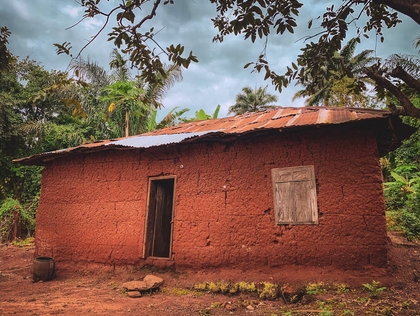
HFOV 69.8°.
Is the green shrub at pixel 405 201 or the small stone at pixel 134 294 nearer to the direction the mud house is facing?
the small stone

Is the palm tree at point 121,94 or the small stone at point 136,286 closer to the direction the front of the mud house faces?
the small stone

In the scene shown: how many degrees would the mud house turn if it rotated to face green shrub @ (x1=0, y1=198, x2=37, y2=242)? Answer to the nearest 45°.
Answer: approximately 135° to its right

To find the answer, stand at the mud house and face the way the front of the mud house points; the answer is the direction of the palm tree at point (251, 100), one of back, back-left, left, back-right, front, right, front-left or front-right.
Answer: back

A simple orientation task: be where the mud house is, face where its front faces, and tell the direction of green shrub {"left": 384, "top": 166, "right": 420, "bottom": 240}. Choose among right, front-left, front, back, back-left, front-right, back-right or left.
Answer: back-left

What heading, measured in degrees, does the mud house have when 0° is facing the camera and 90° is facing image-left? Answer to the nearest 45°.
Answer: approximately 0°

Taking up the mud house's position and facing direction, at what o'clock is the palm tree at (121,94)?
The palm tree is roughly at 5 o'clock from the mud house.

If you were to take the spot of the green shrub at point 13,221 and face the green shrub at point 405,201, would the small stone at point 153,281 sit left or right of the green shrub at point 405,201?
right

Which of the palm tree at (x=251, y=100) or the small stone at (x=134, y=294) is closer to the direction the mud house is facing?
the small stone
